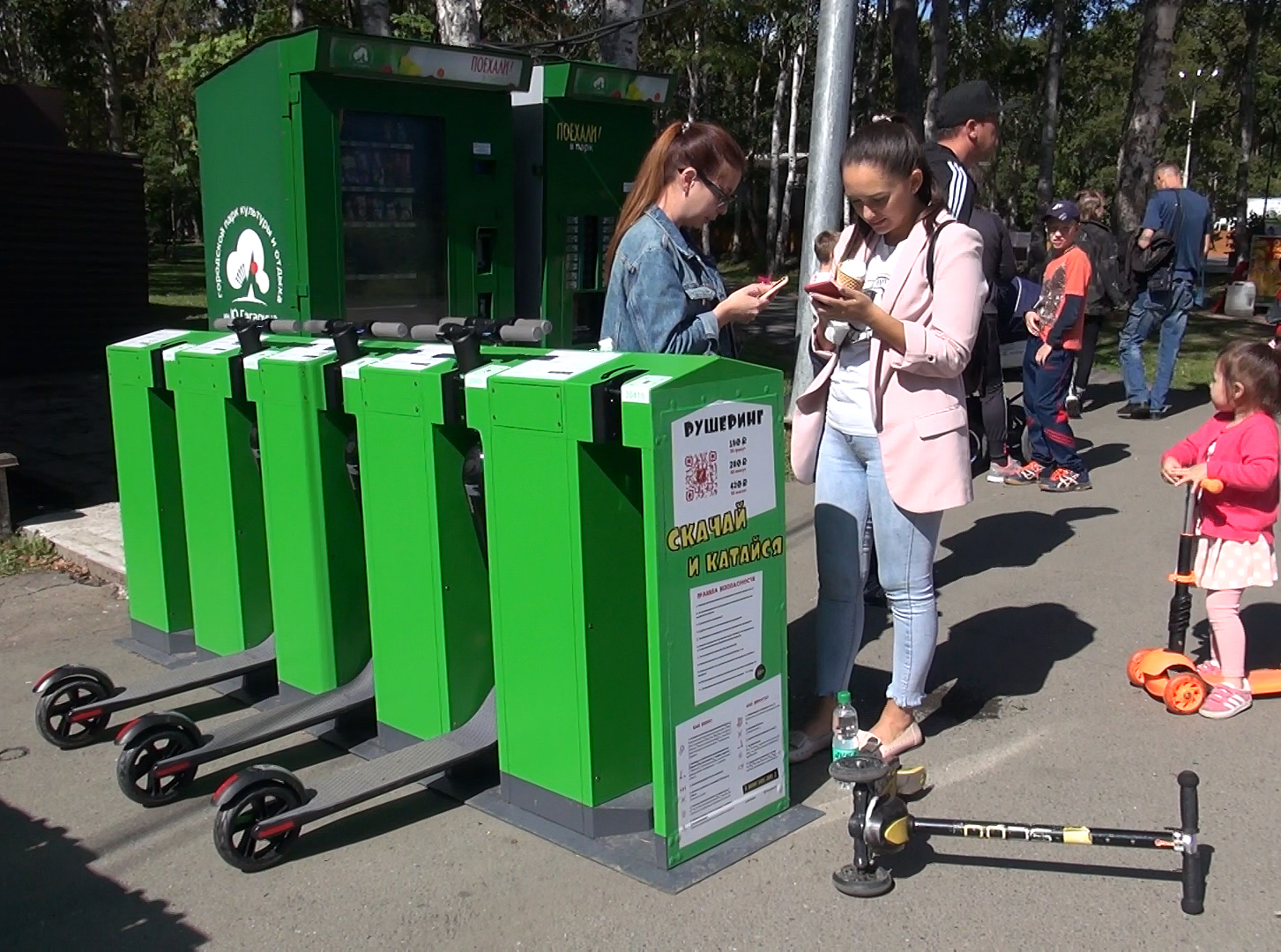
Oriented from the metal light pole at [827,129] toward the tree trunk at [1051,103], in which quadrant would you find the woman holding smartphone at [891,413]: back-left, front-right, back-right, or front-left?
back-right

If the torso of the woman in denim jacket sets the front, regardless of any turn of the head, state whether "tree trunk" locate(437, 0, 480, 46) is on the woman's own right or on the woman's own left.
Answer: on the woman's own left

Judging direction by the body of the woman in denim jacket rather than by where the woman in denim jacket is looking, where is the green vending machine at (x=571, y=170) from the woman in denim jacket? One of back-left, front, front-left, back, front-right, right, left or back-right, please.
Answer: left
